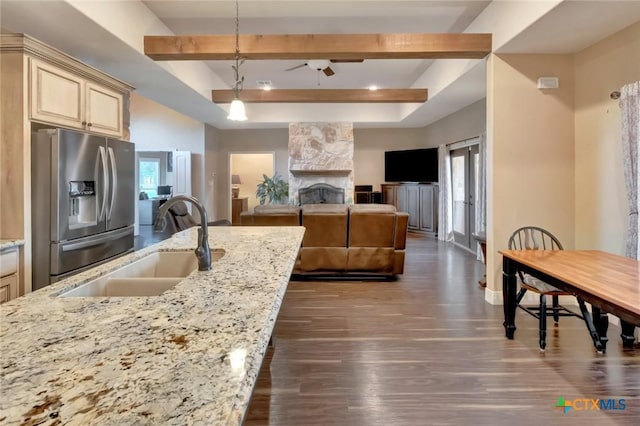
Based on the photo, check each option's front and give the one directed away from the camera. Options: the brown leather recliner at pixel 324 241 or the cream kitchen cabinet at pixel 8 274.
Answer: the brown leather recliner

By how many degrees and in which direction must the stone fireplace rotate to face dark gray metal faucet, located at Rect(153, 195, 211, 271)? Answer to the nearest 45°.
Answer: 0° — it already faces it

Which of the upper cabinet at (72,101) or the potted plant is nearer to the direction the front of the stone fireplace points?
the upper cabinet

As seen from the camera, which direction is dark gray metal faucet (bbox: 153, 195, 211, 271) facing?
to the viewer's left

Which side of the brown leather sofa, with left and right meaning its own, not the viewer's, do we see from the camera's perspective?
back

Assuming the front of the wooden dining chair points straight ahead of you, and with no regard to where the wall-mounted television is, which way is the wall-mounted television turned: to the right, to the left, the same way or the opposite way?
to the right

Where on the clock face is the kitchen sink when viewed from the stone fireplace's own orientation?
The kitchen sink is roughly at 12 o'clock from the stone fireplace.

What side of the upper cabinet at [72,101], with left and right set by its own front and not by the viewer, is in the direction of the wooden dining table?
front

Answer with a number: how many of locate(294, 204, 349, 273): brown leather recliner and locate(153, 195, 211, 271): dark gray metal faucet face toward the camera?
0

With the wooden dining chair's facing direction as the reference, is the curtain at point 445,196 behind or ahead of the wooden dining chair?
behind

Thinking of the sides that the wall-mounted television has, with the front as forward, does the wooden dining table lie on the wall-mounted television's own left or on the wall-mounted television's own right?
on the wall-mounted television's own left

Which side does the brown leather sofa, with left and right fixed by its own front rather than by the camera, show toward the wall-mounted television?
front
